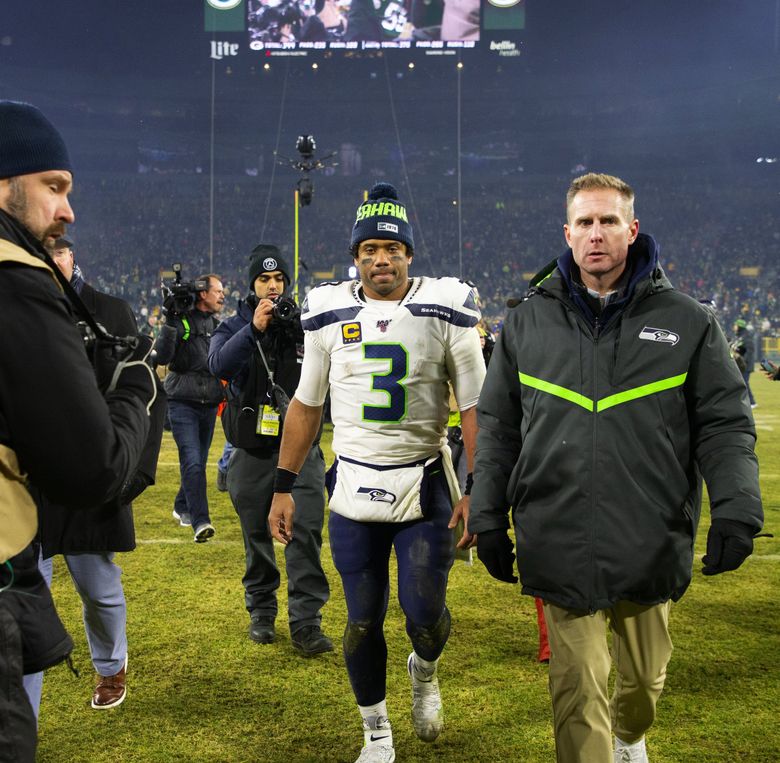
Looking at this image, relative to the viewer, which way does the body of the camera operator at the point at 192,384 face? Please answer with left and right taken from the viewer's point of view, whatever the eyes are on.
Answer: facing the viewer and to the right of the viewer

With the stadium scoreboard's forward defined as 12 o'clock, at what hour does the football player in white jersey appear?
The football player in white jersey is roughly at 12 o'clock from the stadium scoreboard.

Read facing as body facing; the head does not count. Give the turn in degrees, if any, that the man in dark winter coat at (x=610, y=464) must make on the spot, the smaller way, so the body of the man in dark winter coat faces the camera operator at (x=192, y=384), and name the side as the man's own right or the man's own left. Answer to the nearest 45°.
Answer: approximately 135° to the man's own right

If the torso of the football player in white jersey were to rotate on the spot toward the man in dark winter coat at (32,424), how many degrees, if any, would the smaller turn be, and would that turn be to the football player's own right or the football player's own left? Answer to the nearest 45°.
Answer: approximately 45° to the football player's own right

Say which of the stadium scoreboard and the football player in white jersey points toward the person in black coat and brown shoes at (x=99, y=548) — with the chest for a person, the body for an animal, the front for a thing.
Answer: the stadium scoreboard

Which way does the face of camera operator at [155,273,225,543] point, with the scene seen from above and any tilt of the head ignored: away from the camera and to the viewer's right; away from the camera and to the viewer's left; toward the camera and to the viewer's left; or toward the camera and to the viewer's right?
toward the camera and to the viewer's right

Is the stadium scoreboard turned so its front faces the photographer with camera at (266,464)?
yes

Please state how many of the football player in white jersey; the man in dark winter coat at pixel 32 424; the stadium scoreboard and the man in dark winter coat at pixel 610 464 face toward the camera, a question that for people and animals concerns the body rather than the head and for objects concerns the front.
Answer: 3

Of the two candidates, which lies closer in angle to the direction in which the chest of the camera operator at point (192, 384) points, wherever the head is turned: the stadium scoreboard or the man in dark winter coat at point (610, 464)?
the man in dark winter coat

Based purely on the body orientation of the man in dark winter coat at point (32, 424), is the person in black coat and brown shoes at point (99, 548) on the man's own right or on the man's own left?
on the man's own left

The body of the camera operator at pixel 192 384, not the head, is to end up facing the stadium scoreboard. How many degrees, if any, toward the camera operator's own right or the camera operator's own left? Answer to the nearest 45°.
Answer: approximately 135° to the camera operator's own left

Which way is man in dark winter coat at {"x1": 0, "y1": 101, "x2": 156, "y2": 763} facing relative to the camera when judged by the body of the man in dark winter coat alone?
to the viewer's right

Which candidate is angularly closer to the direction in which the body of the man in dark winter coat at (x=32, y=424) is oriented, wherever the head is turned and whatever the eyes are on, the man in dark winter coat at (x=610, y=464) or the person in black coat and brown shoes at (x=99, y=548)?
the man in dark winter coat

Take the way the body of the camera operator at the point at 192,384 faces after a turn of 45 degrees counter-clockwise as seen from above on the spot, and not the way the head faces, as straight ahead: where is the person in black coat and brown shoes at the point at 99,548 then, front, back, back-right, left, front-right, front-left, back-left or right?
right

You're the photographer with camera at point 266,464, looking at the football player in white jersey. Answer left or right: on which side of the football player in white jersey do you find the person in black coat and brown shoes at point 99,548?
right

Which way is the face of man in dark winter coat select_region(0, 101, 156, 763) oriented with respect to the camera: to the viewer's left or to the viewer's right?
to the viewer's right
